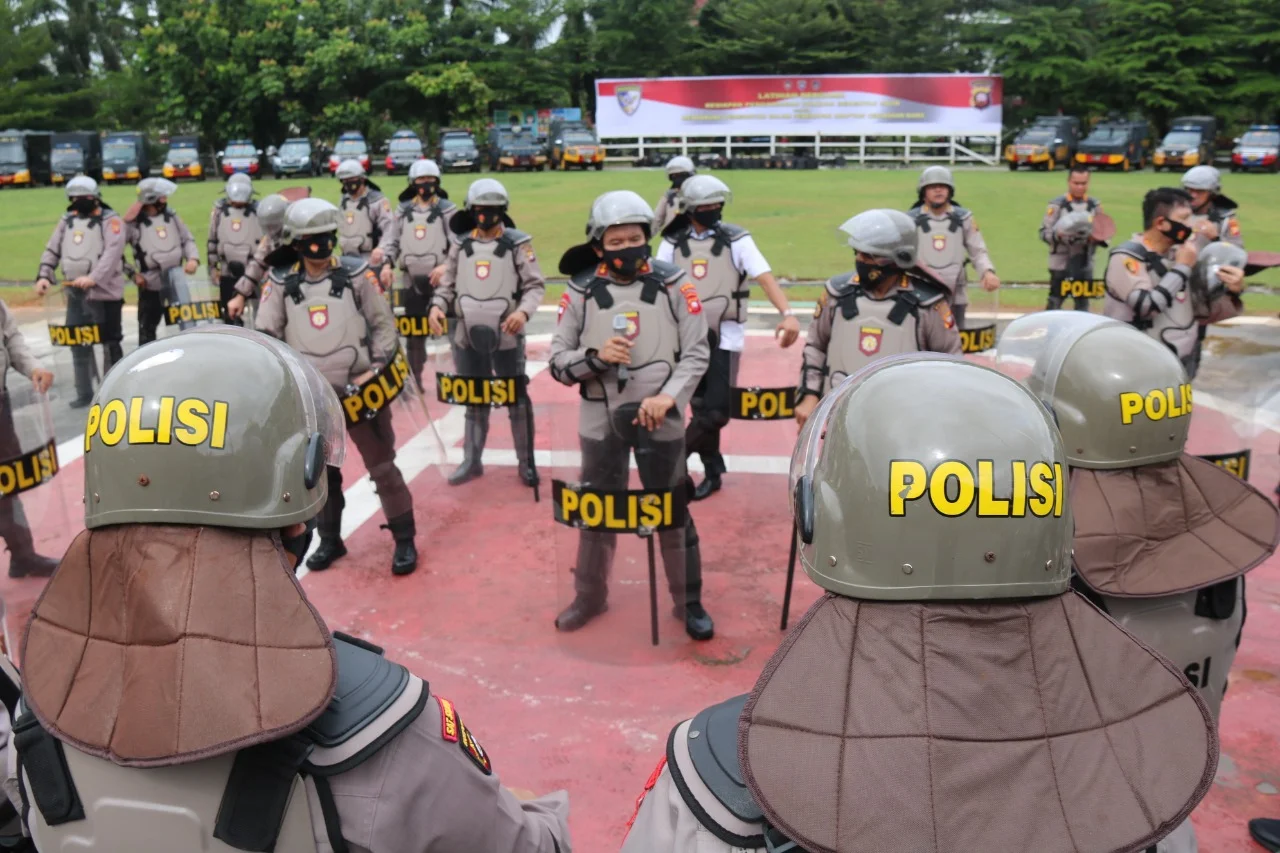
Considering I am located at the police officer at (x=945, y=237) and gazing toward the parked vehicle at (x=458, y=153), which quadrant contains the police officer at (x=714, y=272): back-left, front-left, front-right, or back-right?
back-left

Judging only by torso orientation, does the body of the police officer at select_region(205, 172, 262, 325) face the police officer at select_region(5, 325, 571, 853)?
yes

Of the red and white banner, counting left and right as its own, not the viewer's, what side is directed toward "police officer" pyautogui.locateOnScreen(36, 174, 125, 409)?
front

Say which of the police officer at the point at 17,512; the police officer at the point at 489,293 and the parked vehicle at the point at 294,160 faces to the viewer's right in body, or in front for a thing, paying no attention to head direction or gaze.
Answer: the police officer at the point at 17,512

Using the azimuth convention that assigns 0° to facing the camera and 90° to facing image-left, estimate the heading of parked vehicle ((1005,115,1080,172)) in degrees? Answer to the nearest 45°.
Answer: approximately 45°

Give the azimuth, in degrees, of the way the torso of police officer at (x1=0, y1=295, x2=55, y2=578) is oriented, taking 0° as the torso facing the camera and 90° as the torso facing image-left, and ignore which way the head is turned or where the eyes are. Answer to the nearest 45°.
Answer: approximately 270°

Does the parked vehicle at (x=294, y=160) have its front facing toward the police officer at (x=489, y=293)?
yes

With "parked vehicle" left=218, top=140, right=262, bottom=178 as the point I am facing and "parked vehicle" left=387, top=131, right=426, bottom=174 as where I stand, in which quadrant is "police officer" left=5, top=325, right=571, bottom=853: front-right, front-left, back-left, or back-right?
back-left
